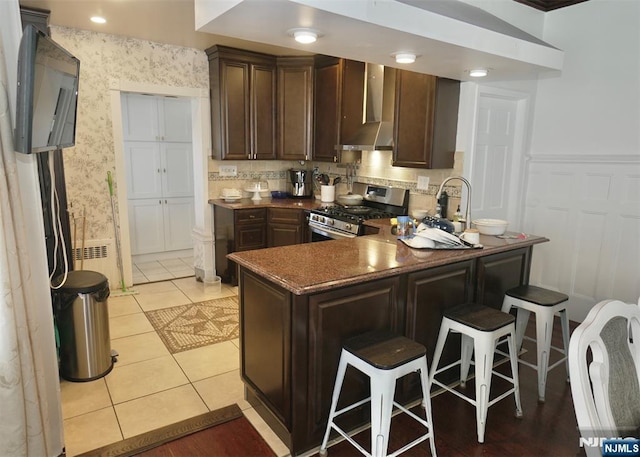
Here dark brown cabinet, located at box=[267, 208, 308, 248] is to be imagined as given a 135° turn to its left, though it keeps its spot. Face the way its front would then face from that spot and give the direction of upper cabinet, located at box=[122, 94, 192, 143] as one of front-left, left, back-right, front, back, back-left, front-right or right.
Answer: left

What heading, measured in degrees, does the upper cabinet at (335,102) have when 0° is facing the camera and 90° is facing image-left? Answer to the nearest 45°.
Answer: approximately 45°

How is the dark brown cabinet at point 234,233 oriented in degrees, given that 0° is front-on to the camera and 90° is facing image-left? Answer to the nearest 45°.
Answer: approximately 315°

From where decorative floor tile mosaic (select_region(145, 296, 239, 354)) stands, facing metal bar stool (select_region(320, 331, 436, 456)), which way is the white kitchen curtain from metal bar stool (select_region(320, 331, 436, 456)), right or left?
right

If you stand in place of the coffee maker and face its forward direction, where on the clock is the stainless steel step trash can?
The stainless steel step trash can is roughly at 1 o'clock from the coffee maker.

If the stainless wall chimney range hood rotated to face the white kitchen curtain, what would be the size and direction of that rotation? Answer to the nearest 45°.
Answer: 0° — it already faces it

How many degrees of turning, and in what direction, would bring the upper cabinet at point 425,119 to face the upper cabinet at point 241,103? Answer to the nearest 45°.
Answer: approximately 45° to its right

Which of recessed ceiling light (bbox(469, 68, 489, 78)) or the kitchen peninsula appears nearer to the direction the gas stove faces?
the kitchen peninsula
